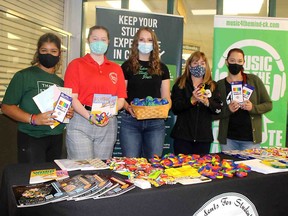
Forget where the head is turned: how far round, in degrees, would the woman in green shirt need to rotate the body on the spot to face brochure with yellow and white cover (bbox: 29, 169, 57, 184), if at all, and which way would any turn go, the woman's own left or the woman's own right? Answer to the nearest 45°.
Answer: approximately 45° to the woman's own right

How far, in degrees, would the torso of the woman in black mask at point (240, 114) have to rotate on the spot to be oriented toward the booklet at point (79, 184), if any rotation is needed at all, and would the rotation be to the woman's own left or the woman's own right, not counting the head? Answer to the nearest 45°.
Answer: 0° — they already face it

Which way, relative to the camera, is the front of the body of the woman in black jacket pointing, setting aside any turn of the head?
toward the camera

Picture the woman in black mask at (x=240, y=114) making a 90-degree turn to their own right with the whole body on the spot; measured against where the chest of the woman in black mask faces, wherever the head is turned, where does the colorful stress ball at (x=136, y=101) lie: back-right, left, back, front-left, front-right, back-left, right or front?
front-left

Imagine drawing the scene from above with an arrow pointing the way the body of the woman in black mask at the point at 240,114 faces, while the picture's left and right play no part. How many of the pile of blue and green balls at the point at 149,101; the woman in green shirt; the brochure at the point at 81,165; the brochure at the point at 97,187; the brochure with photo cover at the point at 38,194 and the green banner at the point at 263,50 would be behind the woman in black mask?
1

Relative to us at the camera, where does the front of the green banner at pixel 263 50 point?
facing the viewer

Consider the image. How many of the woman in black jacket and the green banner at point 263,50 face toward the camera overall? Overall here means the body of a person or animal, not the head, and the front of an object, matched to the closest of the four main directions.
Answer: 2

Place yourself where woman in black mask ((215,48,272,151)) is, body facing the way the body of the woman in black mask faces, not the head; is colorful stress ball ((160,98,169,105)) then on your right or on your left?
on your right

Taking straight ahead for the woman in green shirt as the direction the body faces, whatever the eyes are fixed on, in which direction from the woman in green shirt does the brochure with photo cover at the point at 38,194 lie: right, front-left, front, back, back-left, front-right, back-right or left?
front-right

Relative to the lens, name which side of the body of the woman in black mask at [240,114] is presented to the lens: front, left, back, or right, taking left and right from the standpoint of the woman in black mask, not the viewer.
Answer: front

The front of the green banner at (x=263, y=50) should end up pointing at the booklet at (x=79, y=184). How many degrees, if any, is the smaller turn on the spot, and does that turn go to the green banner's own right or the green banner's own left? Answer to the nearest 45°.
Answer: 0° — it already faces it
